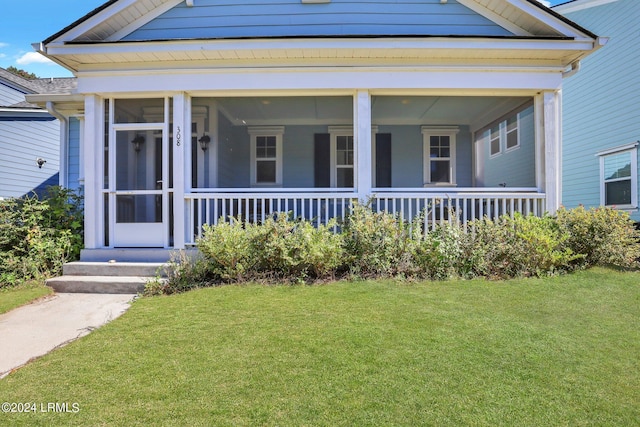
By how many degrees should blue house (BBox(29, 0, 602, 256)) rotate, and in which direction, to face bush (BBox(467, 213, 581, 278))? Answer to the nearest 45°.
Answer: approximately 90° to its left

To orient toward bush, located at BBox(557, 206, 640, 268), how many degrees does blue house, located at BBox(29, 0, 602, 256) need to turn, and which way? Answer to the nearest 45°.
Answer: approximately 90° to its left

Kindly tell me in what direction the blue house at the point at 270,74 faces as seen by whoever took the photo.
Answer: facing the viewer

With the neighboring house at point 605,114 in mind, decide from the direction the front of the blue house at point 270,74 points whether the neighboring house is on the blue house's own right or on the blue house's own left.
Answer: on the blue house's own left
